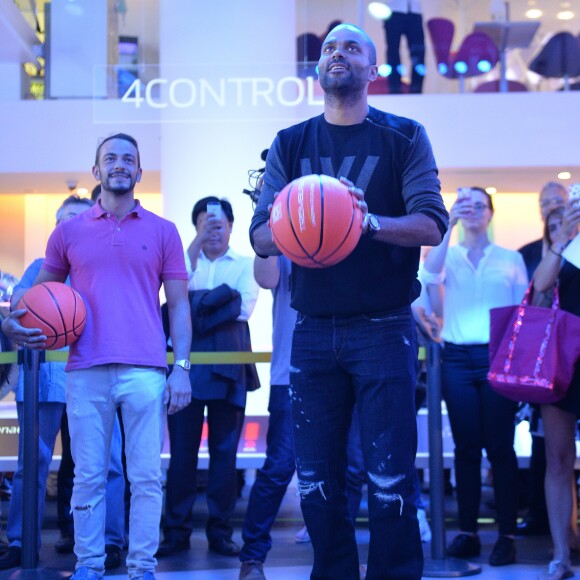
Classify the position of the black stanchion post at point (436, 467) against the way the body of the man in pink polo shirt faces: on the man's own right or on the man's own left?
on the man's own left

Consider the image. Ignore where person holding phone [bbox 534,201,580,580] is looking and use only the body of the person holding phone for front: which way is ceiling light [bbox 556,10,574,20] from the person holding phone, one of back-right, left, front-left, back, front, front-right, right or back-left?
back

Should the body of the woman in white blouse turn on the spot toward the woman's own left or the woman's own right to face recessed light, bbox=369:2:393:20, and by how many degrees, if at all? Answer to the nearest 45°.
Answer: approximately 180°

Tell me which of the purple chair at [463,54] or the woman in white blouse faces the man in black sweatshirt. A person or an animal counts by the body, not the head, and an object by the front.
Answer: the woman in white blouse

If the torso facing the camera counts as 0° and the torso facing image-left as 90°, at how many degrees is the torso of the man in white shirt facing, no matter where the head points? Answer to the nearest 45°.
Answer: approximately 0°

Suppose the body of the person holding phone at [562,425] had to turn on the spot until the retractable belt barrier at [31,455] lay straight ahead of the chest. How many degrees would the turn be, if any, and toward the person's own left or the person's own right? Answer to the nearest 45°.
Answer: approximately 90° to the person's own right

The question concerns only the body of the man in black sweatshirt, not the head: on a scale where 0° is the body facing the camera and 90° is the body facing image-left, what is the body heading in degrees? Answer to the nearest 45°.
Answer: approximately 0°
